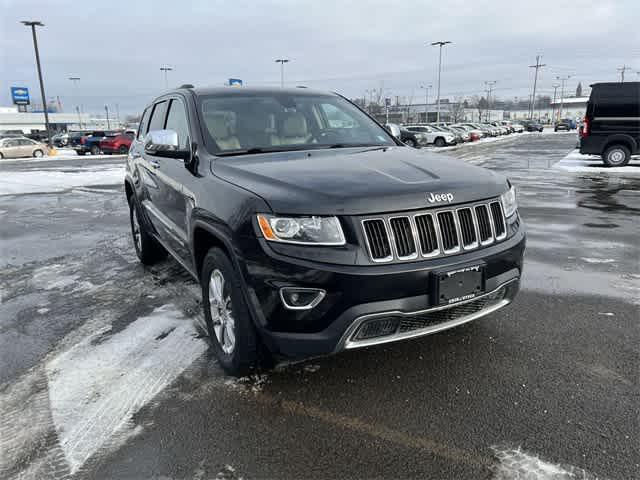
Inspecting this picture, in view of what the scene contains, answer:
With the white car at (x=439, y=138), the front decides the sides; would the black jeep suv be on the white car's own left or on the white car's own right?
on the white car's own right

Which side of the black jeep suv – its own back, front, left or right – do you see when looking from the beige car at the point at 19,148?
back

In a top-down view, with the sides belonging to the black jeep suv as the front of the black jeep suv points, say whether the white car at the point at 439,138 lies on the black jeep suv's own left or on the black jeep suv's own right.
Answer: on the black jeep suv's own left

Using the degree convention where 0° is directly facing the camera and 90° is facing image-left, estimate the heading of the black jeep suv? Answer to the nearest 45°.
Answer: approximately 315°

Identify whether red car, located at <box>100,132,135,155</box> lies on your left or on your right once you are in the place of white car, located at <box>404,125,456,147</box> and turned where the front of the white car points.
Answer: on your right
